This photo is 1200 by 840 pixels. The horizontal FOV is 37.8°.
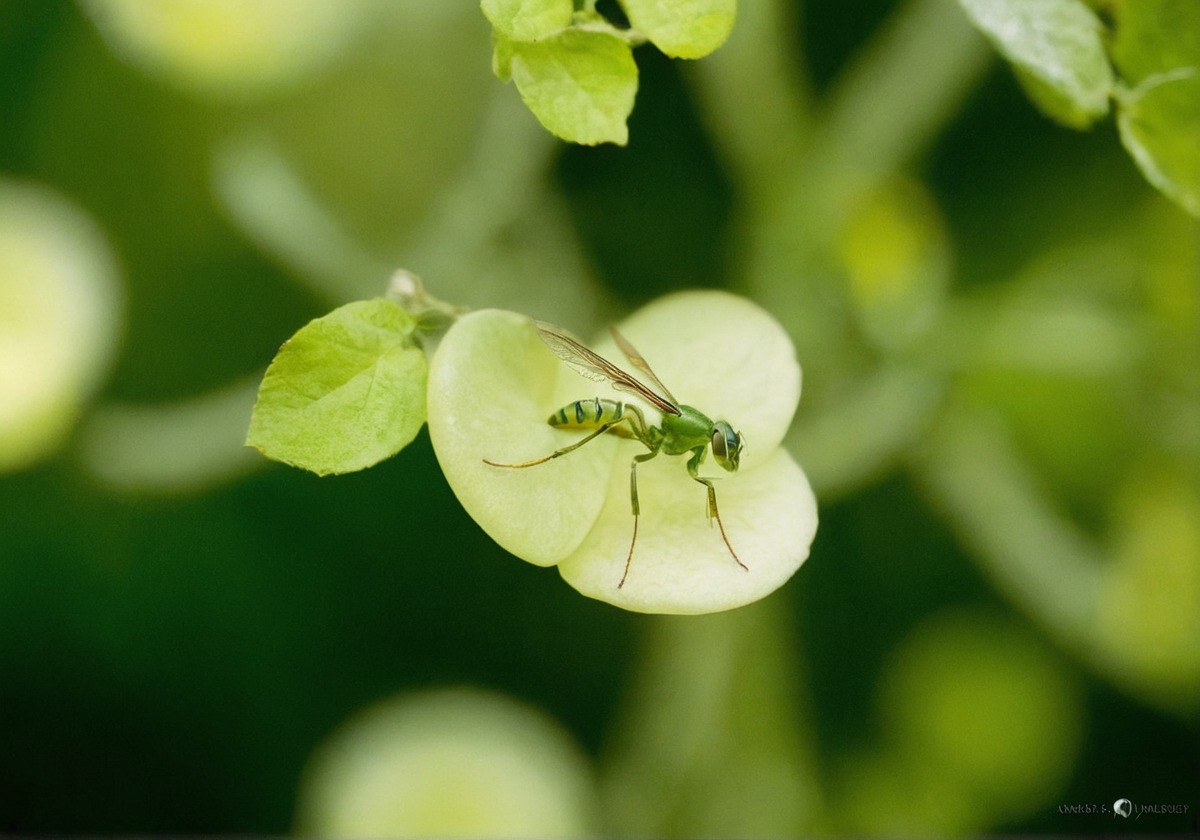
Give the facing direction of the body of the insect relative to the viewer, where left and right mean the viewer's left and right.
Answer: facing to the right of the viewer
